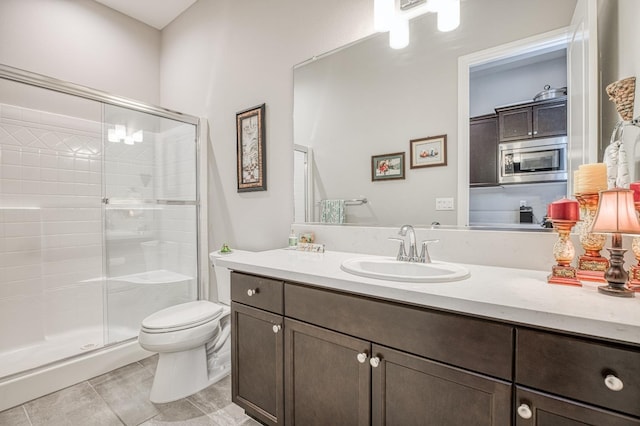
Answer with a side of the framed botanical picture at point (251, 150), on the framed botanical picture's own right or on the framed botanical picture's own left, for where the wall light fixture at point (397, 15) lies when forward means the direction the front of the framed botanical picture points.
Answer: on the framed botanical picture's own left

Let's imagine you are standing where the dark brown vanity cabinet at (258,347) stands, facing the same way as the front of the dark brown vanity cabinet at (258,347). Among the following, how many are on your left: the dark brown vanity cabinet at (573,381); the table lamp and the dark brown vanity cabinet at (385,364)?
3

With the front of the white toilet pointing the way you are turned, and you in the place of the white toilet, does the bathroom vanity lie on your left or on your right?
on your left

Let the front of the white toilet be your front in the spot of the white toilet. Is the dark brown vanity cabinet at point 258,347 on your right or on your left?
on your left

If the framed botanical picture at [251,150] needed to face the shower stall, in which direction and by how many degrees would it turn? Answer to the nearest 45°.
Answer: approximately 45° to its right
